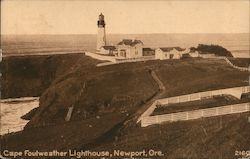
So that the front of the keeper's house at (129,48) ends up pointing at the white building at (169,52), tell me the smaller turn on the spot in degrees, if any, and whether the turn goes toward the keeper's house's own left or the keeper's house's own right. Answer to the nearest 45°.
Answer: approximately 135° to the keeper's house's own left

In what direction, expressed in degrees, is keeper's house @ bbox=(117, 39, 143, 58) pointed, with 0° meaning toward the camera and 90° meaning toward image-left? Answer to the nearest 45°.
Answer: approximately 45°
